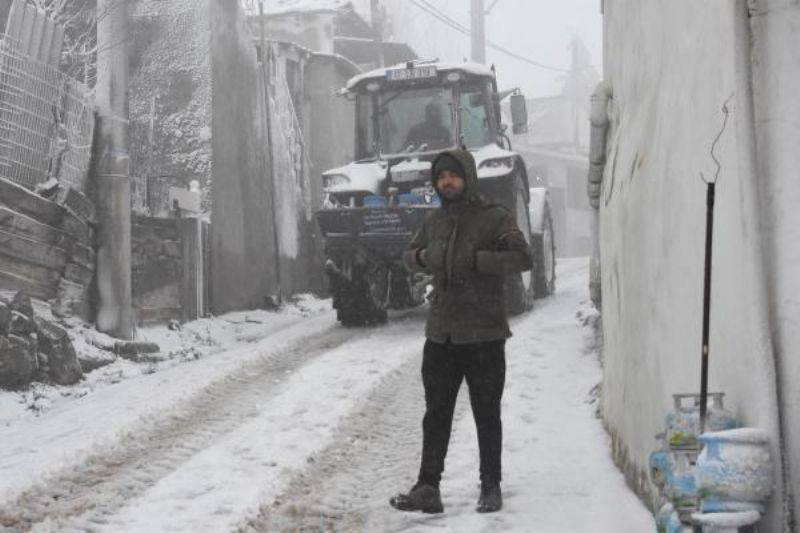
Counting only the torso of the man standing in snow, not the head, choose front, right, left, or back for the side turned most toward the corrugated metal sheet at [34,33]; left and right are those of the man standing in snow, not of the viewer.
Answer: right

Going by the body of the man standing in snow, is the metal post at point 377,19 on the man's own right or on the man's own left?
on the man's own right

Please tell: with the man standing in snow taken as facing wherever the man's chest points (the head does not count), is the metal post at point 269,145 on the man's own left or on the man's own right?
on the man's own right

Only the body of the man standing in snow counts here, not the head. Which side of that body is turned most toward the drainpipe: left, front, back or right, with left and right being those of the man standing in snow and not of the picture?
back

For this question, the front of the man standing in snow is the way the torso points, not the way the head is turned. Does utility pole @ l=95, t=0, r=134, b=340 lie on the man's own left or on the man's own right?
on the man's own right

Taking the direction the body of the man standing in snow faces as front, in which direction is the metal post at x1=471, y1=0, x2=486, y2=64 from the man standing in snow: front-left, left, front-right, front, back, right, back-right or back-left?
back-right

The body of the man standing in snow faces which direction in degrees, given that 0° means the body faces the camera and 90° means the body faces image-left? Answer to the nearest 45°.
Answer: approximately 45°
